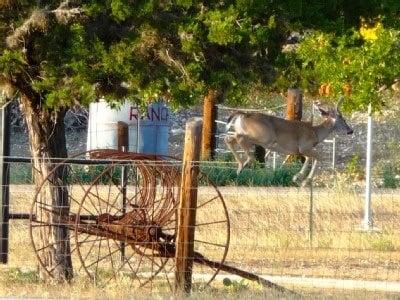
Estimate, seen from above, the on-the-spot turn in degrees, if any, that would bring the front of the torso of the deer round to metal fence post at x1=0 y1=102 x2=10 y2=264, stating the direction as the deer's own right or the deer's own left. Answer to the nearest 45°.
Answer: approximately 135° to the deer's own right

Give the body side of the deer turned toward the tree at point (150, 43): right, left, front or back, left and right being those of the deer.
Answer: right

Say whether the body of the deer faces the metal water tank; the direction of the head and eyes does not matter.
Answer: no

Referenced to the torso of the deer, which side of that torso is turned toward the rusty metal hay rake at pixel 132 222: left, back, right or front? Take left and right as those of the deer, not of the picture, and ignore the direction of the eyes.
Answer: right

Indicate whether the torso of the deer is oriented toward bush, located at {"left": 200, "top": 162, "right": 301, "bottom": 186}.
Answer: no

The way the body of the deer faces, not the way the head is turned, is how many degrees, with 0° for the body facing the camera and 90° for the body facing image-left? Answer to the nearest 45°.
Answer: approximately 270°

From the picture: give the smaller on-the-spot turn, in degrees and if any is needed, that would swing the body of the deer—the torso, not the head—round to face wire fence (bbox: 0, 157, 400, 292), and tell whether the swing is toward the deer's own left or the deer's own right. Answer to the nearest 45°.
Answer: approximately 90° to the deer's own right

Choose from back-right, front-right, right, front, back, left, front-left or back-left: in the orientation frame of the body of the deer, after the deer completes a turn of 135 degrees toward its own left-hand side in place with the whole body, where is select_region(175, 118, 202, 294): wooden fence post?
back-left

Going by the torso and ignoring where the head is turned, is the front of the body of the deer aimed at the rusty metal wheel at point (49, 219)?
no
